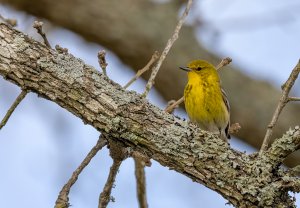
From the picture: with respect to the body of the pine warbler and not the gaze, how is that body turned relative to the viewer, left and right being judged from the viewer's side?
facing the viewer and to the left of the viewer
